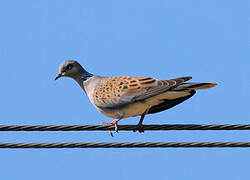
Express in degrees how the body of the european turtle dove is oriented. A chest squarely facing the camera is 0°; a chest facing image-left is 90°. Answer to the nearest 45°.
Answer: approximately 90°
